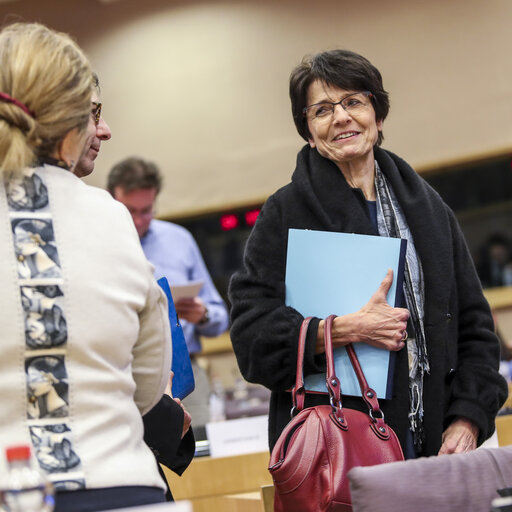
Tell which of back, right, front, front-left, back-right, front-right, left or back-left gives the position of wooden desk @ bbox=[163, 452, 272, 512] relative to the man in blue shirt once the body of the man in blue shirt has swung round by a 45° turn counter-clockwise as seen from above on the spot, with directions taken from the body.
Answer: front

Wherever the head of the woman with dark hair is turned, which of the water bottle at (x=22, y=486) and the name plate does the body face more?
the water bottle

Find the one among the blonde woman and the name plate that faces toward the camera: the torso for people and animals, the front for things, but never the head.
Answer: the name plate

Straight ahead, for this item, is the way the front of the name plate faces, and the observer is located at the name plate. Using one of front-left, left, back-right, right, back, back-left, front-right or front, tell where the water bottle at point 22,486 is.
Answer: front

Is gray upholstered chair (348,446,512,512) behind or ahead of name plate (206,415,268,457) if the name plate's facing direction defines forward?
ahead

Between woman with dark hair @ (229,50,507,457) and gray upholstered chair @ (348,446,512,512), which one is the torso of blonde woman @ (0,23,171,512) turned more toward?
the woman with dark hair

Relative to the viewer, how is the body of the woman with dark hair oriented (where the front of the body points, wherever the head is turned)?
toward the camera

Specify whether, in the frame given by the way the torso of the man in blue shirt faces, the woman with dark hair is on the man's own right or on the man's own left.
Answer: on the man's own left

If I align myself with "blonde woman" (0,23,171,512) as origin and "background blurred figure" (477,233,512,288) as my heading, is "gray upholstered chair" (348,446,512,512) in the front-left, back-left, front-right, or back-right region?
front-right

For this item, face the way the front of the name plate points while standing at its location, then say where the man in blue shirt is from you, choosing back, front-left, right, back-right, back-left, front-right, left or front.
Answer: back

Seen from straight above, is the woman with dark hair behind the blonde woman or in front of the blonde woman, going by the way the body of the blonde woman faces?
in front

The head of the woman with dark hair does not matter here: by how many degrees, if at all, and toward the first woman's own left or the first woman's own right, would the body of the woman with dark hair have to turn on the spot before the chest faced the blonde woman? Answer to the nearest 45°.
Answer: approximately 45° to the first woman's own right

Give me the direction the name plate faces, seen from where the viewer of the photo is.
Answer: facing the viewer

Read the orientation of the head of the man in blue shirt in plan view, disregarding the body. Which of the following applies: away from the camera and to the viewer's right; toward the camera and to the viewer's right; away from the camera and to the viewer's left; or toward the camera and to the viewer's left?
toward the camera and to the viewer's right

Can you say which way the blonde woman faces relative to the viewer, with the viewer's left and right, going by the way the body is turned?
facing away from the viewer and to the right of the viewer

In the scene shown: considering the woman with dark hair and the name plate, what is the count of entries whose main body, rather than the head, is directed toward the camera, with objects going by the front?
2
